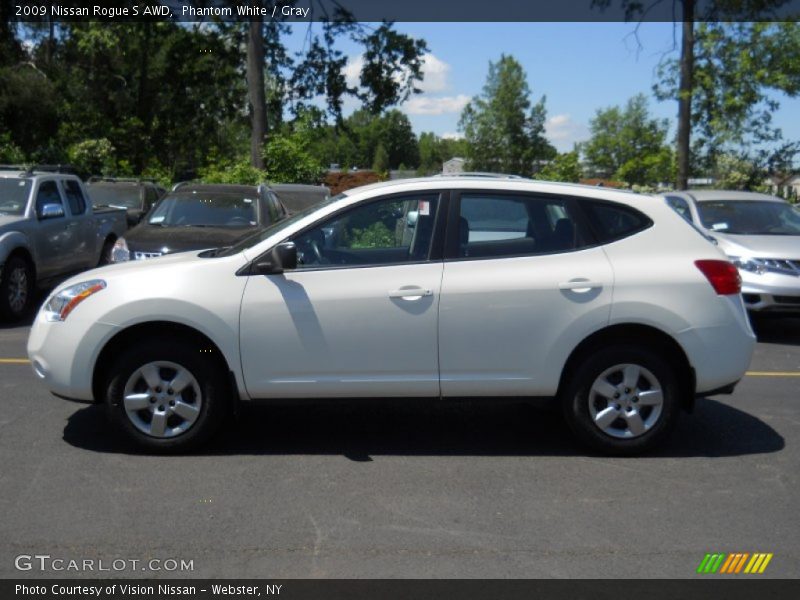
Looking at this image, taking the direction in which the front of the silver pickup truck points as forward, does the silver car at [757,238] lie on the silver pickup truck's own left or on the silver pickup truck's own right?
on the silver pickup truck's own left

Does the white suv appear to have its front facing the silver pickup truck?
no

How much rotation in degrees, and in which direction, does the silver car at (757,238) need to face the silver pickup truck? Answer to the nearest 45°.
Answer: approximately 135° to its right

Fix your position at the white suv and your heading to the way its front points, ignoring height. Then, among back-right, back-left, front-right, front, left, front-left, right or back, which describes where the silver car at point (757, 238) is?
back-right

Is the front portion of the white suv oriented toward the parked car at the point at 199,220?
no

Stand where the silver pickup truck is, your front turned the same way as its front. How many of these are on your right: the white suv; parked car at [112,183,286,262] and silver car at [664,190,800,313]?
0

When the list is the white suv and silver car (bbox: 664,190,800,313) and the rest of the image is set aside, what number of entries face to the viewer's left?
1

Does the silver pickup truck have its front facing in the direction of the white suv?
no

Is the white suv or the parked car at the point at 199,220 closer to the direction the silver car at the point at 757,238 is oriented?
the white suv

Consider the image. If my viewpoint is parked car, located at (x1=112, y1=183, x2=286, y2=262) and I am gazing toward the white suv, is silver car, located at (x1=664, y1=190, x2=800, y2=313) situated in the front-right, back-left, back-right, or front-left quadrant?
front-left

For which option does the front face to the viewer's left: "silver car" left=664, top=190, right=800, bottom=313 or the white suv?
the white suv

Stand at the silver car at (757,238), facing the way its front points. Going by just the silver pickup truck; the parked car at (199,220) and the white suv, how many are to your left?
0

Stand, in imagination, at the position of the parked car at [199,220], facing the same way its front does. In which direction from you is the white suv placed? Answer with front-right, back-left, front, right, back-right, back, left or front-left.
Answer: front-left

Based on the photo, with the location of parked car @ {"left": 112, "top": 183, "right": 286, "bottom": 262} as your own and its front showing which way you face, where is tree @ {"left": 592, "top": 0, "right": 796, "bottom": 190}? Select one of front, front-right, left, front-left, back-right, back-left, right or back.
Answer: back

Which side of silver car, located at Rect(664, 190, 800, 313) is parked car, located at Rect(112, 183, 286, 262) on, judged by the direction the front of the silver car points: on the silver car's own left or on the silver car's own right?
on the silver car's own right

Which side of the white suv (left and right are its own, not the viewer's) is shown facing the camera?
left

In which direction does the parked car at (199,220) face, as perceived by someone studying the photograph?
facing the viewer and to the left of the viewer
